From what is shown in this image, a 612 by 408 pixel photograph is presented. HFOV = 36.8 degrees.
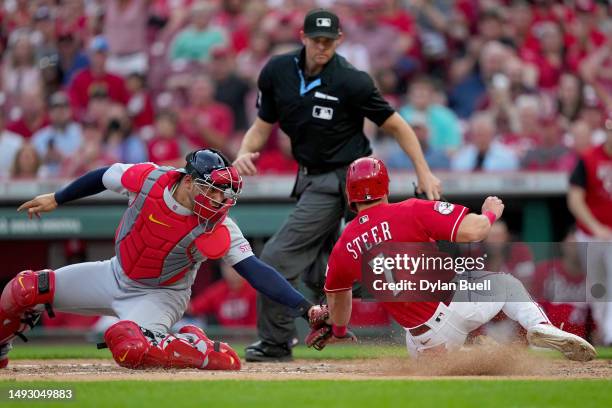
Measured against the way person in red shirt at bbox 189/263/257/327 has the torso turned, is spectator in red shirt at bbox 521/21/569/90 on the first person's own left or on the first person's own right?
on the first person's own left

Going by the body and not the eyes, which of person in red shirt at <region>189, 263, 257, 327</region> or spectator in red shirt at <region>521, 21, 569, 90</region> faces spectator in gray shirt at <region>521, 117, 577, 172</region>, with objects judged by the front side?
spectator in red shirt at <region>521, 21, 569, 90</region>

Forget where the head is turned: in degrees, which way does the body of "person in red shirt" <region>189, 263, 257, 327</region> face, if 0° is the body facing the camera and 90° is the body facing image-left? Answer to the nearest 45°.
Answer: approximately 0°

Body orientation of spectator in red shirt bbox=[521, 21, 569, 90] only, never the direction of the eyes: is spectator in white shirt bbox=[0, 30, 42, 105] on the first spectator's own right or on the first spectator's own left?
on the first spectator's own right

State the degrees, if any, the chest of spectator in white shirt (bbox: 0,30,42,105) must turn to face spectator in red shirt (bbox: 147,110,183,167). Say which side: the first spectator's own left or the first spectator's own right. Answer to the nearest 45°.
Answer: approximately 45° to the first spectator's own left

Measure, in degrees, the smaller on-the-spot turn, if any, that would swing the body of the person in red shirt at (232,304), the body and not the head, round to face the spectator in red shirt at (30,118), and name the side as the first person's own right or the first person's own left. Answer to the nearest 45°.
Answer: approximately 135° to the first person's own right

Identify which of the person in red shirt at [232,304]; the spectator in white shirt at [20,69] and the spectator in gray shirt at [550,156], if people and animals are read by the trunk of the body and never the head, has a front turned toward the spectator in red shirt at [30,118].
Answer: the spectator in white shirt at [20,69]
